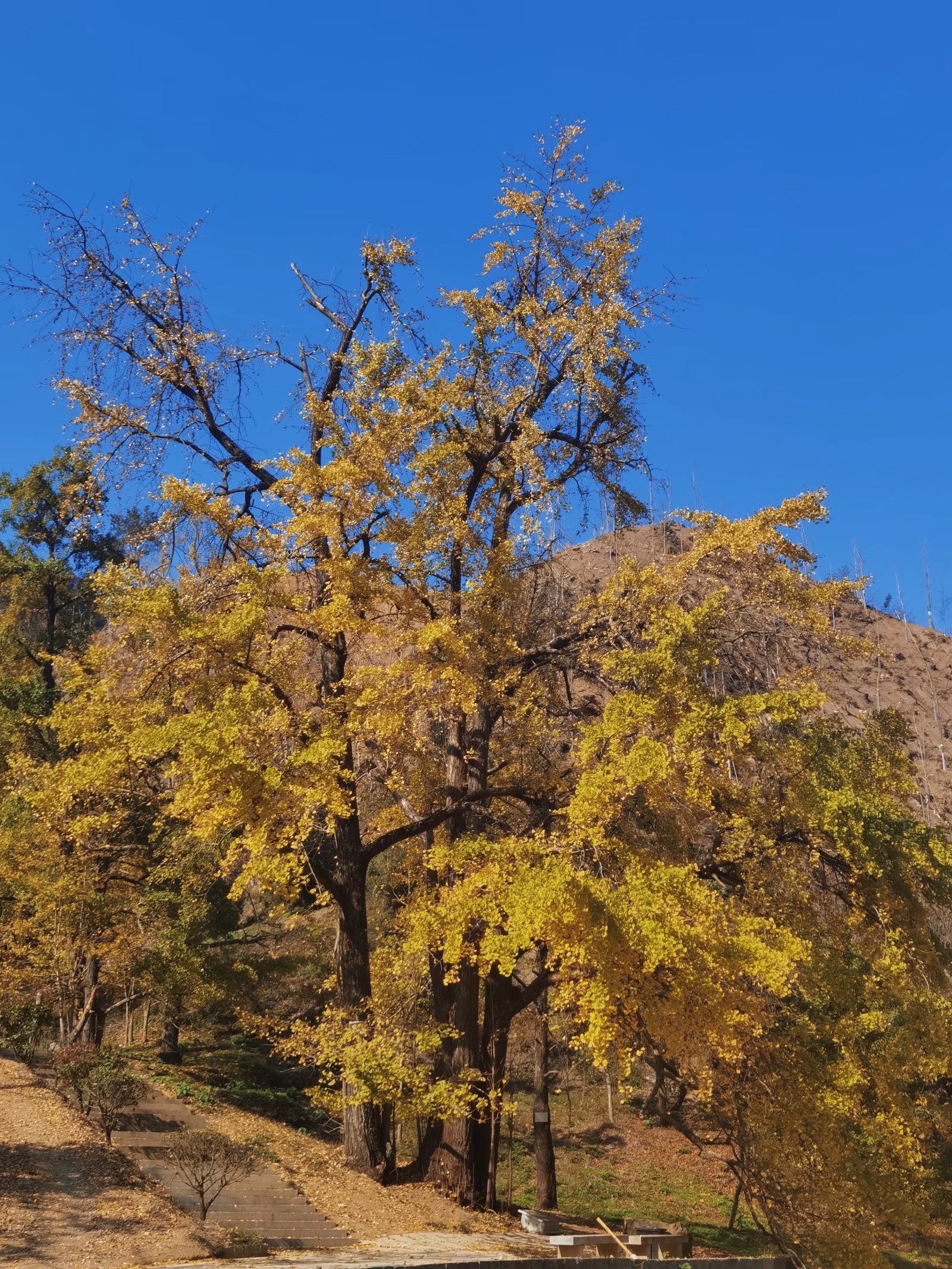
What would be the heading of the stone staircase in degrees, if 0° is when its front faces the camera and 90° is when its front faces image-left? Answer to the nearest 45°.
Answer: approximately 0°
